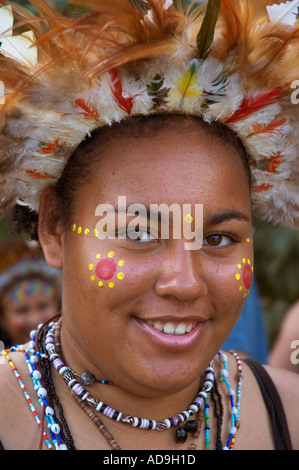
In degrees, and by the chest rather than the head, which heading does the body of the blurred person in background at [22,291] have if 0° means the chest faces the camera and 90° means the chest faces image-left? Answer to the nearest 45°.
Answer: approximately 0°

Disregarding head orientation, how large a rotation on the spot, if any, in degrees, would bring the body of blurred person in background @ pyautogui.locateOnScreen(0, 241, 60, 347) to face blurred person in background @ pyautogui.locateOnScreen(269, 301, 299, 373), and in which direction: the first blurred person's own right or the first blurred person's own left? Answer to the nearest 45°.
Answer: approximately 45° to the first blurred person's own left
